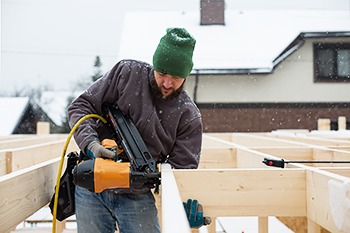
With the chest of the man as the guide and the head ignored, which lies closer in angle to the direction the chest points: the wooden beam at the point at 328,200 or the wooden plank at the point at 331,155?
the wooden beam

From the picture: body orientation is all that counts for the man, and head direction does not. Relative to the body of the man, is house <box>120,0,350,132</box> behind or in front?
behind

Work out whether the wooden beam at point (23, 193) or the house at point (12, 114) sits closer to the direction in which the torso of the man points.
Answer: the wooden beam

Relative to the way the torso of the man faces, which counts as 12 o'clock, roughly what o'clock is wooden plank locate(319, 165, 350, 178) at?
The wooden plank is roughly at 9 o'clock from the man.

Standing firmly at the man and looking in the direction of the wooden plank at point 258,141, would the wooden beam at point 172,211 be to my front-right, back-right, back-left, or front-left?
back-right

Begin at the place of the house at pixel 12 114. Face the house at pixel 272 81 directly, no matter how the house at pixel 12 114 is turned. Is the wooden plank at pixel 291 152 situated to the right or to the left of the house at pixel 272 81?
right

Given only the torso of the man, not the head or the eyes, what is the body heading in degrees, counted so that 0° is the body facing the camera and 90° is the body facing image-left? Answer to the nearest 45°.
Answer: approximately 0°

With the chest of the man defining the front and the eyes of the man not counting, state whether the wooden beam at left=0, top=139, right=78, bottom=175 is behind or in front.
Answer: behind
